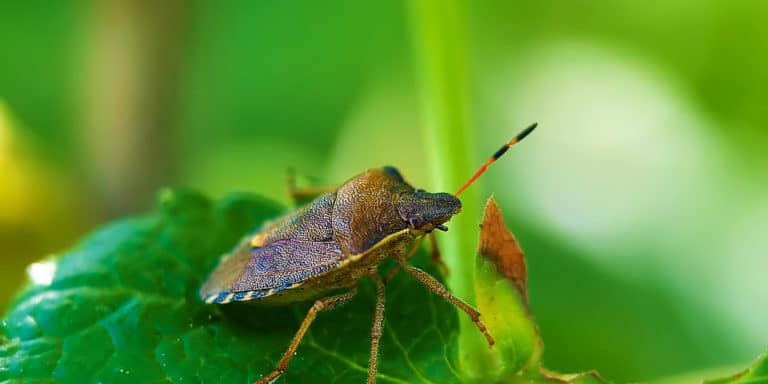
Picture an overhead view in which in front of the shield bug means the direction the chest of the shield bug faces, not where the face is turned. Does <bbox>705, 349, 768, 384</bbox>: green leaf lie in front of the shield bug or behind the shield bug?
in front

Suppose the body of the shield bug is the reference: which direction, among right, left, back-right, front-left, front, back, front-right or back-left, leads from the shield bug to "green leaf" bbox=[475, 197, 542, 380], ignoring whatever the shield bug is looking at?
front-right

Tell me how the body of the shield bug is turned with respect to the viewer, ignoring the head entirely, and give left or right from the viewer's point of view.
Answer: facing to the right of the viewer

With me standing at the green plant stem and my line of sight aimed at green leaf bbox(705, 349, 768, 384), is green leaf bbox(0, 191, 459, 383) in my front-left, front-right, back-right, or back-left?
back-right
